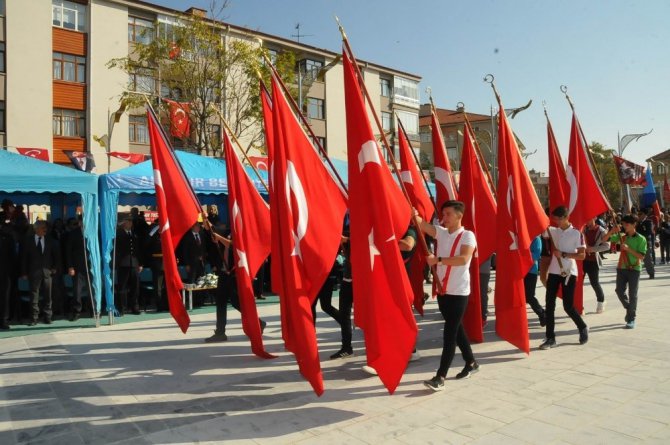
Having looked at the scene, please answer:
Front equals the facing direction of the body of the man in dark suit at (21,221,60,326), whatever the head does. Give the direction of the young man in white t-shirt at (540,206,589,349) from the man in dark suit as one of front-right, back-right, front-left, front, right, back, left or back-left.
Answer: front-left

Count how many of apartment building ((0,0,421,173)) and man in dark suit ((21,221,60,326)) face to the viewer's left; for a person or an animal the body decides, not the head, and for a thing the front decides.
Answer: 0

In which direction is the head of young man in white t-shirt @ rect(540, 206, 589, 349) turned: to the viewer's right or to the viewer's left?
to the viewer's left

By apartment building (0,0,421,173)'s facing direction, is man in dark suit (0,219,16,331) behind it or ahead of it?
ahead

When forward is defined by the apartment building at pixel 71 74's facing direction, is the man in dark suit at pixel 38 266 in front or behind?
in front

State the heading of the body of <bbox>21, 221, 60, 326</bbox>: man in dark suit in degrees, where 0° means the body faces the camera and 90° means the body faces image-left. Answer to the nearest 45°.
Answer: approximately 0°
